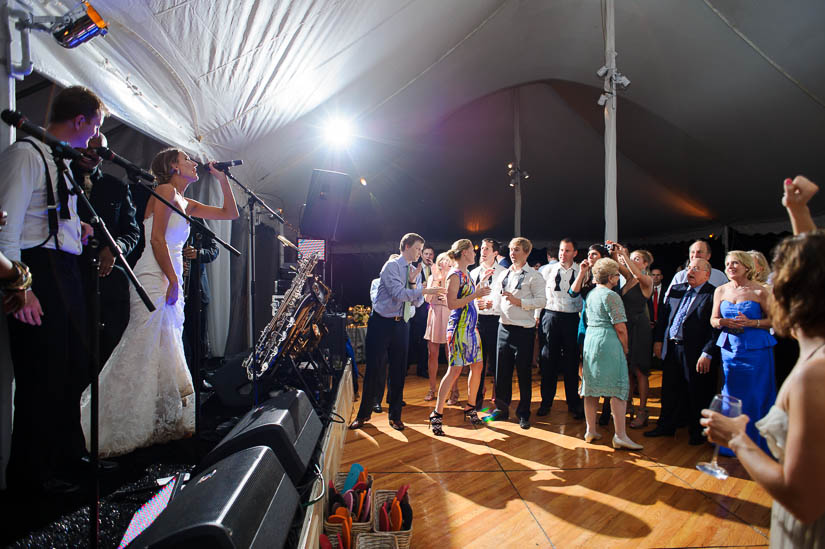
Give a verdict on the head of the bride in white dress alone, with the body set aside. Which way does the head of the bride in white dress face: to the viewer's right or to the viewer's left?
to the viewer's right

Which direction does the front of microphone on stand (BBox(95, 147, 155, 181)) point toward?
to the viewer's left

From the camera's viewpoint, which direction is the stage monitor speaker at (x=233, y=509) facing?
to the viewer's left

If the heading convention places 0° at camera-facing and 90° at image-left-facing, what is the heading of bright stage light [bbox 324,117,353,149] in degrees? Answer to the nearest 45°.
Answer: approximately 0°

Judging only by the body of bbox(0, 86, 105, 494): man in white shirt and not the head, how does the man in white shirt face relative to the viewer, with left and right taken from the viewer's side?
facing to the right of the viewer

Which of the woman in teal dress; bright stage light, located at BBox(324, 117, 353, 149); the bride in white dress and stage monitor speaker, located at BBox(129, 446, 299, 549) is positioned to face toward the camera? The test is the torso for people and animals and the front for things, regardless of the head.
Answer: the bright stage light

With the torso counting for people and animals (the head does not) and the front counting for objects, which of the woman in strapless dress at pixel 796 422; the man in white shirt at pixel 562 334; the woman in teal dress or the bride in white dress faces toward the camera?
the man in white shirt

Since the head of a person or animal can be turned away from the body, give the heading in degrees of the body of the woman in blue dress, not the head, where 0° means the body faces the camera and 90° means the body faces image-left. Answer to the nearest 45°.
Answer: approximately 45°

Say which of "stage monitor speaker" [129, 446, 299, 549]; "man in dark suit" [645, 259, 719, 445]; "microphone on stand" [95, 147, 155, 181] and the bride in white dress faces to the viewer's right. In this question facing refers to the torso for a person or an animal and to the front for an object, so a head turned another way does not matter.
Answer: the bride in white dress

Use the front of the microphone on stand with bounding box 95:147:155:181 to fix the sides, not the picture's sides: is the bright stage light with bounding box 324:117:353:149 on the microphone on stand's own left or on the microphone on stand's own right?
on the microphone on stand's own right

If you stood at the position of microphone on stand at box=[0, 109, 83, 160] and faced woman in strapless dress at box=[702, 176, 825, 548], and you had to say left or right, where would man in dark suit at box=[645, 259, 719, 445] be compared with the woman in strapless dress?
left
